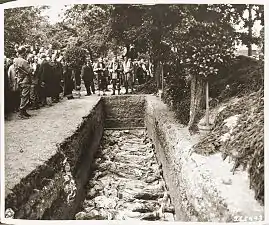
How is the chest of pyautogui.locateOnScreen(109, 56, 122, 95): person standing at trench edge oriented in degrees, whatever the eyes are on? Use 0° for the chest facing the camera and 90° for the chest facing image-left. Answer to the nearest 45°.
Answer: approximately 0°

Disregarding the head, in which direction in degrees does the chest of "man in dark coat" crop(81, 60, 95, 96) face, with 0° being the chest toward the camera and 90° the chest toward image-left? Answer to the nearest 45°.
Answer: approximately 315°
